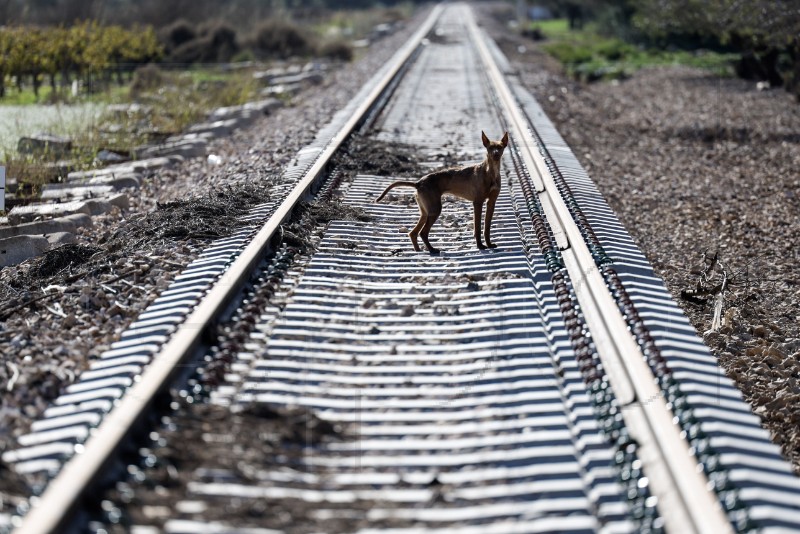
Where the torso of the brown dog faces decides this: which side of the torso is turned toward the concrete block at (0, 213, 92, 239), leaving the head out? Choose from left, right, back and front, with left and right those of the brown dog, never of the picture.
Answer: back

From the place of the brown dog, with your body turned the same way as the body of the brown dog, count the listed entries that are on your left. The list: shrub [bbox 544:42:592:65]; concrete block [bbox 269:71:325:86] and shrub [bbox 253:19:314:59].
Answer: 3

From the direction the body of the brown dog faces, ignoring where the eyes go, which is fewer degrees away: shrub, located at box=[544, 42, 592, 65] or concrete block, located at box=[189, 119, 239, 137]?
the shrub

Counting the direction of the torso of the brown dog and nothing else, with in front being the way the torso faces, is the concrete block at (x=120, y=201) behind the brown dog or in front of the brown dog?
behind

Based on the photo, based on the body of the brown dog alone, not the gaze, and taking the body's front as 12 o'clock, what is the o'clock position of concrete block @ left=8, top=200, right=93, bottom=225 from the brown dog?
The concrete block is roughly at 7 o'clock from the brown dog.

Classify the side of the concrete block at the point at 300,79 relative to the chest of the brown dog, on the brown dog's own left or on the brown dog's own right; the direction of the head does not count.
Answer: on the brown dog's own left

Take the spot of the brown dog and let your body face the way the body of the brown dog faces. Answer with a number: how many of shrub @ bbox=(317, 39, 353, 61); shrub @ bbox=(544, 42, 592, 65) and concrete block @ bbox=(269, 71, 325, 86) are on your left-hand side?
3

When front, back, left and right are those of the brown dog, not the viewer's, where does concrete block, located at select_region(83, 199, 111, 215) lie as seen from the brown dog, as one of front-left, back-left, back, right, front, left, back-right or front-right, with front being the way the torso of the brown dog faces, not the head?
back-left

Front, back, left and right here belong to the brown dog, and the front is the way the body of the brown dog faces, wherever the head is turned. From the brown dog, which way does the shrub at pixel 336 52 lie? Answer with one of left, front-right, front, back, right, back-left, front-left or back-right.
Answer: left

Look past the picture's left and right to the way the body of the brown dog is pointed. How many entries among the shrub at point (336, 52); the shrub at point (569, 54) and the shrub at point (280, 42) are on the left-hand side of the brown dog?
3

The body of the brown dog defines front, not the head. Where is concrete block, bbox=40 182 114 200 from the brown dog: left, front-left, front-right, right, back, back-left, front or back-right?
back-left

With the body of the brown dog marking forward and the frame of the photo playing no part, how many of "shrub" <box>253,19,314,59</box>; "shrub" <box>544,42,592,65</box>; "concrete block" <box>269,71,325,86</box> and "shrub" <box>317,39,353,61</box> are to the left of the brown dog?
4

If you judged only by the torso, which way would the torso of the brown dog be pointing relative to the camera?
to the viewer's right

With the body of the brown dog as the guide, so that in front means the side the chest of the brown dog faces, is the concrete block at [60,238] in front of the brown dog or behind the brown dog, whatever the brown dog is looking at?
behind

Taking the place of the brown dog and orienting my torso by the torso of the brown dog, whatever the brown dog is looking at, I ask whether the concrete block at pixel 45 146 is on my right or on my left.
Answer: on my left

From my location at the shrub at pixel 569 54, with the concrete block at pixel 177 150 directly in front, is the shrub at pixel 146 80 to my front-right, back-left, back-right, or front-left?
front-right

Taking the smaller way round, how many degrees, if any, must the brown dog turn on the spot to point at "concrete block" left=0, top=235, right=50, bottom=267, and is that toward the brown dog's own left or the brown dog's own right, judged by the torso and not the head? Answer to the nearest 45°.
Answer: approximately 180°
